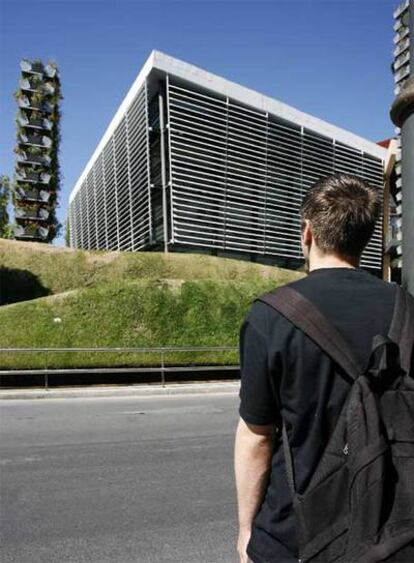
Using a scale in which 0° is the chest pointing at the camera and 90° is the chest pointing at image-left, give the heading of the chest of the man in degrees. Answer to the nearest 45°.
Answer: approximately 135°

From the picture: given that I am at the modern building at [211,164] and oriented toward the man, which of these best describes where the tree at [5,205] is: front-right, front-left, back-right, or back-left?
back-right

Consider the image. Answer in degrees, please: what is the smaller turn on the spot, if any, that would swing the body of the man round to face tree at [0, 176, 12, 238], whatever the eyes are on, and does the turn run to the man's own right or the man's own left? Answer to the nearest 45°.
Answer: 0° — they already face it

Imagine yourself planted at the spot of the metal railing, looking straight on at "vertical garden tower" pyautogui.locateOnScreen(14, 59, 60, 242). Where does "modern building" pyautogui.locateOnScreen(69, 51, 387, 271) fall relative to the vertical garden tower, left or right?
right

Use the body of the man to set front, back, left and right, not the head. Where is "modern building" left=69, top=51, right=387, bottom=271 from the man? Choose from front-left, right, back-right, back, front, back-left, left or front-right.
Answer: front-right
